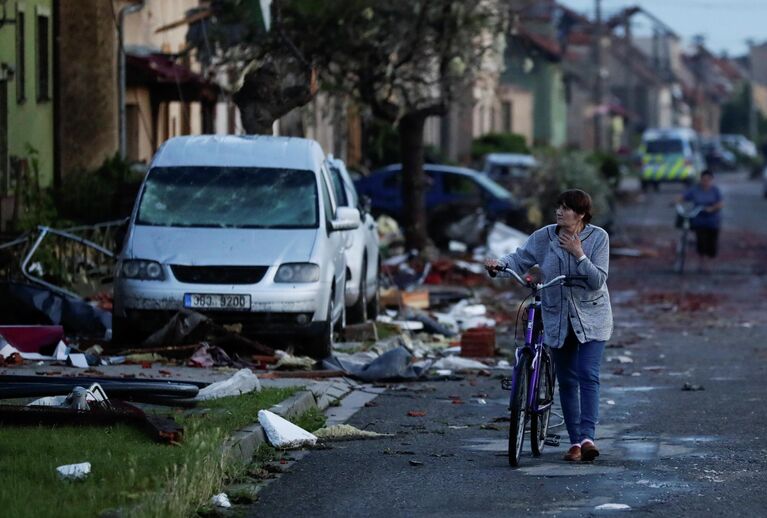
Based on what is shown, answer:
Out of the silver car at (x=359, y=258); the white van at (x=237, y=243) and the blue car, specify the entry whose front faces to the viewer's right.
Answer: the blue car

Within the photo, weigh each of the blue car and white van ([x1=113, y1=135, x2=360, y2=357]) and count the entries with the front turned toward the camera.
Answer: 1

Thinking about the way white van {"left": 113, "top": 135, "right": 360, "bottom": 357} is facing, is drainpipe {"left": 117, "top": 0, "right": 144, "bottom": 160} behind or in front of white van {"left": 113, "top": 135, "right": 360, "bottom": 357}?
behind

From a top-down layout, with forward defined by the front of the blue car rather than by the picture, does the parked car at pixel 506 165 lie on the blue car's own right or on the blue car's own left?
on the blue car's own left

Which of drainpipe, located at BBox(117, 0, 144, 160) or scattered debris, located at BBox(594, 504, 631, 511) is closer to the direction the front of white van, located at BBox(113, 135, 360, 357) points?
the scattered debris

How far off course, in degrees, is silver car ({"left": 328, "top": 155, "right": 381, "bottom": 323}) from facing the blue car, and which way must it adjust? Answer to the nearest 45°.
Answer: approximately 180°

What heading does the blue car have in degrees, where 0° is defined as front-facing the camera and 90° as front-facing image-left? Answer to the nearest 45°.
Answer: approximately 270°

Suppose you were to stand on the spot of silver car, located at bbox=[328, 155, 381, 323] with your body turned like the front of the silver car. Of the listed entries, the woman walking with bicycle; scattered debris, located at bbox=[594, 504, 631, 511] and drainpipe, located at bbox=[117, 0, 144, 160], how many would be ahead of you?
2

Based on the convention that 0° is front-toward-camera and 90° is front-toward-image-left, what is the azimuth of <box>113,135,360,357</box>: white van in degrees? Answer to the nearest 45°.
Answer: approximately 0°

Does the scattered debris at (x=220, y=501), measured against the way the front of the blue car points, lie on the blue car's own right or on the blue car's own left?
on the blue car's own right

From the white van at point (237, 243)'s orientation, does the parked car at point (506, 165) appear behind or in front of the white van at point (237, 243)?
behind

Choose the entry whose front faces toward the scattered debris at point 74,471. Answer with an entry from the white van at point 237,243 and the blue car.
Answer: the white van
